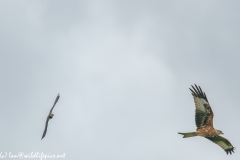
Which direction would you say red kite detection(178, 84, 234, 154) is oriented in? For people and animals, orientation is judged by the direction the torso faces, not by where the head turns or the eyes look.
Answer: to the viewer's right
